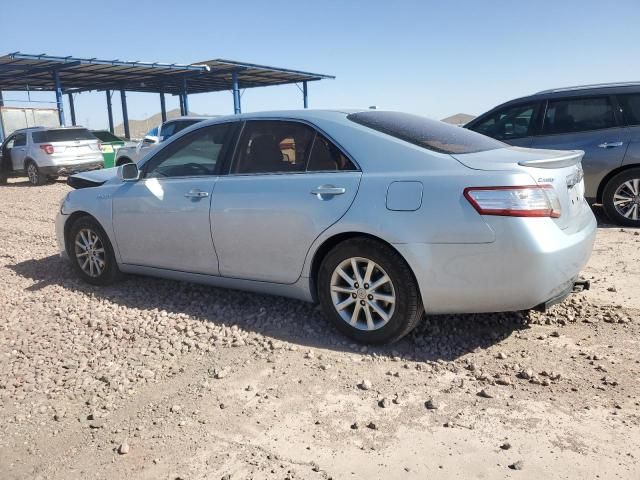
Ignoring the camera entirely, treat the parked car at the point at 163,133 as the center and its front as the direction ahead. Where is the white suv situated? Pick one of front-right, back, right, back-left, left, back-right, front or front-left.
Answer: front-right

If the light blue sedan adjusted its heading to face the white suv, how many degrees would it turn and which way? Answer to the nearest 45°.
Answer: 0° — it already faces it

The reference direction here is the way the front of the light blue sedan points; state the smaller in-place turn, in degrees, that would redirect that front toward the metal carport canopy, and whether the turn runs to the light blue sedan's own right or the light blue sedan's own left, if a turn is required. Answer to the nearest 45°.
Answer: approximately 45° to the light blue sedan's own right

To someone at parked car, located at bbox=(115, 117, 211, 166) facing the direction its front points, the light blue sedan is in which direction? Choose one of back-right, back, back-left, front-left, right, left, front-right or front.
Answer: left

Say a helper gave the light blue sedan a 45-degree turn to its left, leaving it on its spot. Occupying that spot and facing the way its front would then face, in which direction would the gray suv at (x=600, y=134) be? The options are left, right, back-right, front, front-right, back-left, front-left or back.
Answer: back-right

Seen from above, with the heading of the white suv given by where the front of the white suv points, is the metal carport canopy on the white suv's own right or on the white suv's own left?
on the white suv's own right

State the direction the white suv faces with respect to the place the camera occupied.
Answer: facing away from the viewer and to the left of the viewer

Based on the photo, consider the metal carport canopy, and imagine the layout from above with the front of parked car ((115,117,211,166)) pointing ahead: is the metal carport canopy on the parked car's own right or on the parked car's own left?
on the parked car's own right

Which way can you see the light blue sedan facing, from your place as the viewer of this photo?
facing away from the viewer and to the left of the viewer

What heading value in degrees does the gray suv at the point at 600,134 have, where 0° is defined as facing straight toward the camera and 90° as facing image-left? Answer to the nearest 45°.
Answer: approximately 90°

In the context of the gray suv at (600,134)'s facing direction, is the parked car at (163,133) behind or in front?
in front
